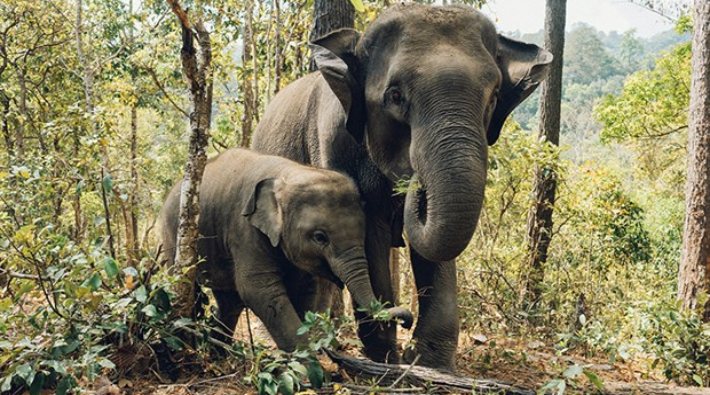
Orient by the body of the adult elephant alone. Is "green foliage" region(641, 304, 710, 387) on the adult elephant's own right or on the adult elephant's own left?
on the adult elephant's own left

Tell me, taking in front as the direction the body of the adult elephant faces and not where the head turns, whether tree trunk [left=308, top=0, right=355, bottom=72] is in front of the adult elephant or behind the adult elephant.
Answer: behind

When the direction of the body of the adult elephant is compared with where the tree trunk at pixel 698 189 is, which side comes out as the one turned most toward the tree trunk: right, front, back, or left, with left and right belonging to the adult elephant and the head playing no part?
left

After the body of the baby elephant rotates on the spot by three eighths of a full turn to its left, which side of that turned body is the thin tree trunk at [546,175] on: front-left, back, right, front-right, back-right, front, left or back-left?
front-right

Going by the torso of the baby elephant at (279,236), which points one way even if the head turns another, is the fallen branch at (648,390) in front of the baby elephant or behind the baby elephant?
in front

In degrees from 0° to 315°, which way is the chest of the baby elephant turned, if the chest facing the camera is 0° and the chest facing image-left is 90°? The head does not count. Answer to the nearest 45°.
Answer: approximately 315°

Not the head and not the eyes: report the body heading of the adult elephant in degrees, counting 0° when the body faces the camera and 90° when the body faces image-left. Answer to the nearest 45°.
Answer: approximately 315°
